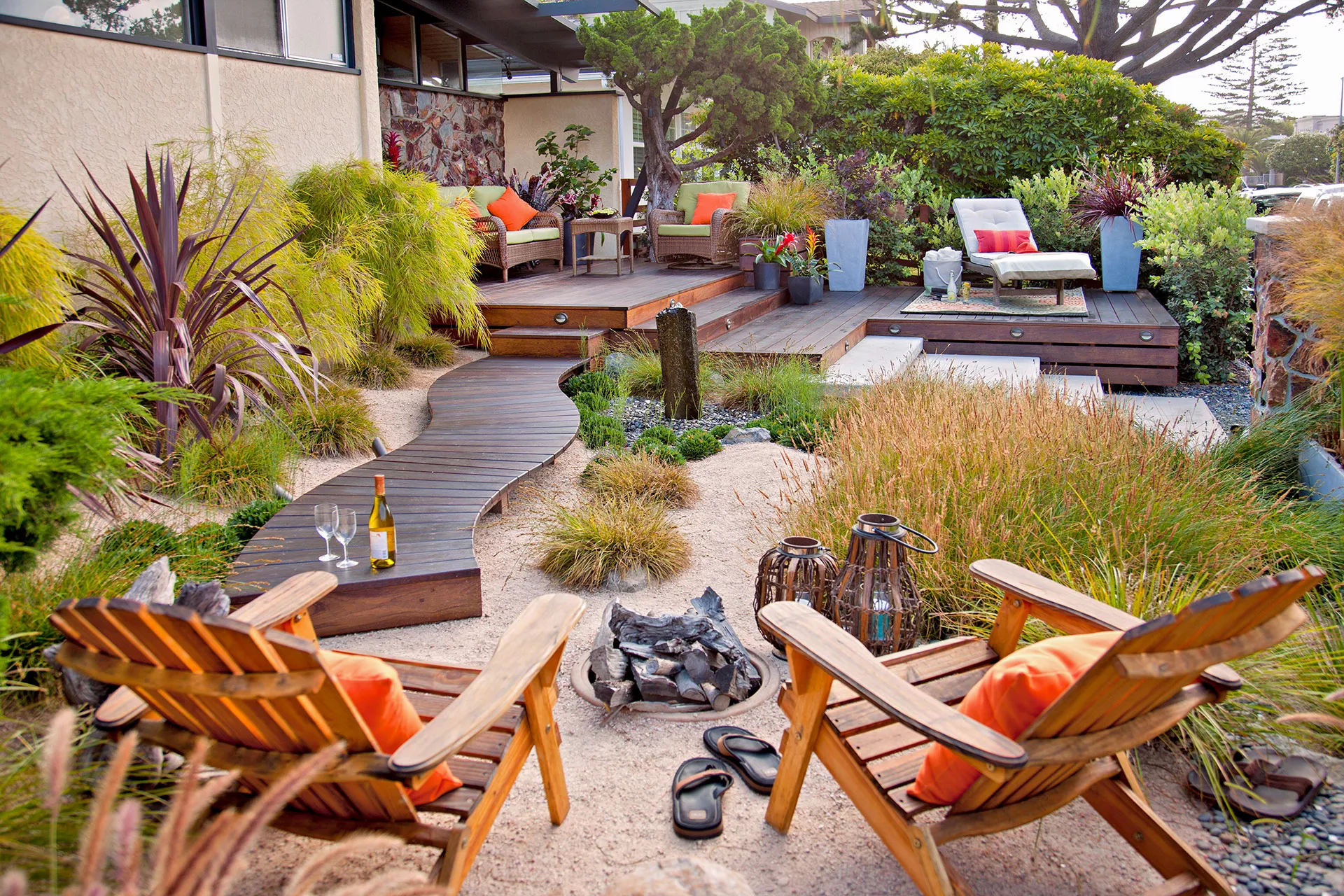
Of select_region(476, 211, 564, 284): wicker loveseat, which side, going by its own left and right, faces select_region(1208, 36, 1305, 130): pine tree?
left

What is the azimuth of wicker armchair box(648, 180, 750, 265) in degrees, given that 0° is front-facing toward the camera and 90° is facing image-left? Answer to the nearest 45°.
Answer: approximately 45°

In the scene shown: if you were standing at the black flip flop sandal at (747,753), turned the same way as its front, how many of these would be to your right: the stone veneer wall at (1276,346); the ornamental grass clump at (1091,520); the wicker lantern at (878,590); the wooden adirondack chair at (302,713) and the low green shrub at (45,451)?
3

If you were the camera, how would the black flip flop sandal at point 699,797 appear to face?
facing away from the viewer

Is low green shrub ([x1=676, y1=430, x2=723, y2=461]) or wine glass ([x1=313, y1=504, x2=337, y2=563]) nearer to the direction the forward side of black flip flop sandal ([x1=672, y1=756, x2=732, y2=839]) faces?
the low green shrub

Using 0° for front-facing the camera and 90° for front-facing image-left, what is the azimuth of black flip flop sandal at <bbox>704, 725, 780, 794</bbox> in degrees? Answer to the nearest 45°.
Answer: approximately 135°

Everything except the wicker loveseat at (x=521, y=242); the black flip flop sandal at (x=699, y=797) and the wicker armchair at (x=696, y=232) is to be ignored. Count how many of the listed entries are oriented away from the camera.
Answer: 1

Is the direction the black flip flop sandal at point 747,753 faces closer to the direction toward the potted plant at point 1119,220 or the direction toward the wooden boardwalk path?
the wooden boardwalk path

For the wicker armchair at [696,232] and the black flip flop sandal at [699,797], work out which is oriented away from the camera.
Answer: the black flip flop sandal

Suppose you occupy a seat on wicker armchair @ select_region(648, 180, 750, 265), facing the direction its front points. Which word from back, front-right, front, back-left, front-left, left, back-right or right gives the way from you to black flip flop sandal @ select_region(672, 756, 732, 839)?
front-left

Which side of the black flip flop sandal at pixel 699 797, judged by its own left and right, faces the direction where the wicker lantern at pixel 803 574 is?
front

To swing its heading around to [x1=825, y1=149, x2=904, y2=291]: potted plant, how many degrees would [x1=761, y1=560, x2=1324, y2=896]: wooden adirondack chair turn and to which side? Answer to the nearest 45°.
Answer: approximately 45° to its right

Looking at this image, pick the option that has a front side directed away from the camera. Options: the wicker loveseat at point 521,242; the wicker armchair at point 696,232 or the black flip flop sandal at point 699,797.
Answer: the black flip flop sandal

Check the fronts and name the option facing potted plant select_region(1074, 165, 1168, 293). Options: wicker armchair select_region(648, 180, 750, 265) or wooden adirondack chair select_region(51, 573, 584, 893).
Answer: the wooden adirondack chair

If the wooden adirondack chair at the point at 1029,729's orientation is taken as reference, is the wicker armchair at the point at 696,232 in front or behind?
in front

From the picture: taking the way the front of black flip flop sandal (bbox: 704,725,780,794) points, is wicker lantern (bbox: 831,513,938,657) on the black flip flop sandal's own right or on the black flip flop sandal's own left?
on the black flip flop sandal's own right
